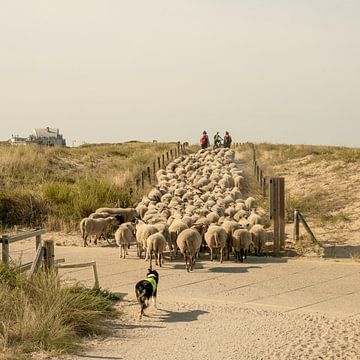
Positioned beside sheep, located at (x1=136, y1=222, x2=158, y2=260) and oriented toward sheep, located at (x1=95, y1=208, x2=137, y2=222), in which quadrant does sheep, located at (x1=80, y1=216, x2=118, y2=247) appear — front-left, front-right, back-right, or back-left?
front-left

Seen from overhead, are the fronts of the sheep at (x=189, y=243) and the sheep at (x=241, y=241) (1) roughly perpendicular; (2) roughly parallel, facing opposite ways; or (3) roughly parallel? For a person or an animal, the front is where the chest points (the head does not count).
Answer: roughly parallel

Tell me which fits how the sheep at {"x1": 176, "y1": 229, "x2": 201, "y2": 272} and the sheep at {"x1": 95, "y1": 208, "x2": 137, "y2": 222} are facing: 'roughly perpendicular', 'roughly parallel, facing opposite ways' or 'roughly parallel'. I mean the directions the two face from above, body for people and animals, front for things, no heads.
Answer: roughly perpendicular

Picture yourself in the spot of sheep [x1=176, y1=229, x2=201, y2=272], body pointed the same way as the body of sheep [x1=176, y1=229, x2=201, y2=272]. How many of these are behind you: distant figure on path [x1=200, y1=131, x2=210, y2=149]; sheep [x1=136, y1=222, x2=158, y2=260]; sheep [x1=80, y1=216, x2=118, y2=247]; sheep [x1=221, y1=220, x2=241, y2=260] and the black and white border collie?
1

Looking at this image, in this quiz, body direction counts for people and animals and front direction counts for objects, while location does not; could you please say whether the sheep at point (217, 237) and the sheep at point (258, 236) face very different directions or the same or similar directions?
same or similar directions
